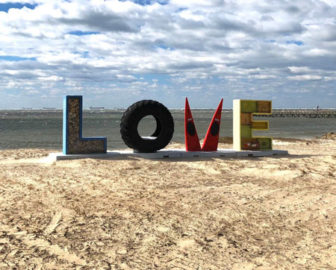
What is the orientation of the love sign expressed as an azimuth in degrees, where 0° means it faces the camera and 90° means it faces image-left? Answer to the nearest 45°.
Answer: approximately 0°
